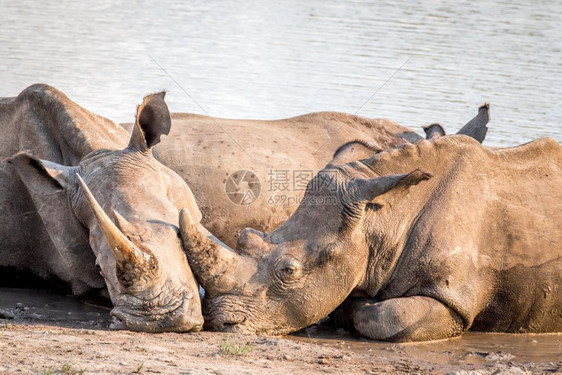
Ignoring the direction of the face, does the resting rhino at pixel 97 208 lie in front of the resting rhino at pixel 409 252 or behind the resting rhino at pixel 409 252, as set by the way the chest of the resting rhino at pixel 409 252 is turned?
in front

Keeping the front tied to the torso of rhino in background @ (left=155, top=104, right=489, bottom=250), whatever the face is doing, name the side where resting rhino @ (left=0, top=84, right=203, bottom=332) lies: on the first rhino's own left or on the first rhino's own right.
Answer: on the first rhino's own right

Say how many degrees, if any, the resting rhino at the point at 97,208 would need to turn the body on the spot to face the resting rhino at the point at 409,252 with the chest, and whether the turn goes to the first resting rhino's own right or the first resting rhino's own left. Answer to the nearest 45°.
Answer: approximately 45° to the first resting rhino's own left

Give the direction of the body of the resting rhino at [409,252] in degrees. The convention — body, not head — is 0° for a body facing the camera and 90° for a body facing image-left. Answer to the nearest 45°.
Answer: approximately 90°

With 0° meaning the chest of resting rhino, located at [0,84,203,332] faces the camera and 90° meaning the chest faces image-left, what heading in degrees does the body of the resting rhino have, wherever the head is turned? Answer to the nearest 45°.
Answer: approximately 315°

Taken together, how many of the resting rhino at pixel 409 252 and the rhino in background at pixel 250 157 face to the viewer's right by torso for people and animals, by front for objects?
1

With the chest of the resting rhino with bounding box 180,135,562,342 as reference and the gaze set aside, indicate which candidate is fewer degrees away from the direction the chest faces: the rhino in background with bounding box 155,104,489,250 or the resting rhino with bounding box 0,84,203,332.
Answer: the resting rhino

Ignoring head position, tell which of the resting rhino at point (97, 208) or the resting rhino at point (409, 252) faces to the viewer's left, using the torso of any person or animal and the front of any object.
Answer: the resting rhino at point (409, 252)

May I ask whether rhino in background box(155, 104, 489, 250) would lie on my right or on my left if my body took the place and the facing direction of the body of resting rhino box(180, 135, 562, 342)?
on my right

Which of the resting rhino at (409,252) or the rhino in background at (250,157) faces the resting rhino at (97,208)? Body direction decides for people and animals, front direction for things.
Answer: the resting rhino at (409,252)

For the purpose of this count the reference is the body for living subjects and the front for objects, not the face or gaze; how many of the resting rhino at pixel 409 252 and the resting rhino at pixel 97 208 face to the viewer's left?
1

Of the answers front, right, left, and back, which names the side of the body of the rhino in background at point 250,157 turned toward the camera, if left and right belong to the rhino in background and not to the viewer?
right
